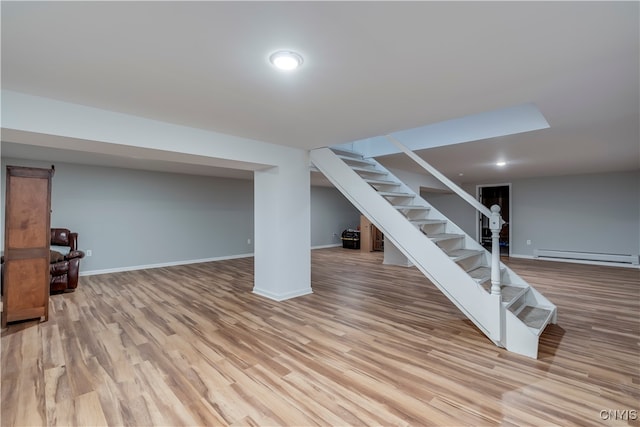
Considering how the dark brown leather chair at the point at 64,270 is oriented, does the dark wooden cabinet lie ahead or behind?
ahead

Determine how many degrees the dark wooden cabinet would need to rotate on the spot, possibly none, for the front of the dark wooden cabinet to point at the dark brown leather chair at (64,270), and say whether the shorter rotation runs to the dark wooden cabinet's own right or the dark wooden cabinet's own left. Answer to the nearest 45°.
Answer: approximately 90° to the dark wooden cabinet's own left

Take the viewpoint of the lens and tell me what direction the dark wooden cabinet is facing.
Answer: facing to the right of the viewer

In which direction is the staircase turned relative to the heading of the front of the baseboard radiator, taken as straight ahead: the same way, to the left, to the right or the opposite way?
to the left

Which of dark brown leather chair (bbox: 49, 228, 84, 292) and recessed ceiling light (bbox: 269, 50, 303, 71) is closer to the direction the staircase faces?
the recessed ceiling light

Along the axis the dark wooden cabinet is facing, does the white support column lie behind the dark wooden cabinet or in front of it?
in front
